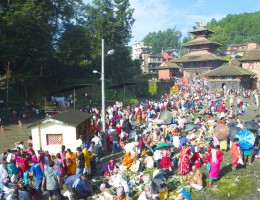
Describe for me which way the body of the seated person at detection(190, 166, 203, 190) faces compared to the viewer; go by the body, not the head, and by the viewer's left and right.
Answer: facing to the left of the viewer

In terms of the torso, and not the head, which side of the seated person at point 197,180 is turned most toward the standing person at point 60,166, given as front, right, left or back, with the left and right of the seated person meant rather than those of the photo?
front

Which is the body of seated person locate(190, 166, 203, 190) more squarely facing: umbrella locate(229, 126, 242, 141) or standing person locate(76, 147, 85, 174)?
the standing person

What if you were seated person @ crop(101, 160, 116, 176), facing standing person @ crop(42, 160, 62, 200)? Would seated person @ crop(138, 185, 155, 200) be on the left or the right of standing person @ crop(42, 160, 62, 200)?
left

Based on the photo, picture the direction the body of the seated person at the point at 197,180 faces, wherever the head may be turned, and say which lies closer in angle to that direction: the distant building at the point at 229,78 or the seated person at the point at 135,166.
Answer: the seated person

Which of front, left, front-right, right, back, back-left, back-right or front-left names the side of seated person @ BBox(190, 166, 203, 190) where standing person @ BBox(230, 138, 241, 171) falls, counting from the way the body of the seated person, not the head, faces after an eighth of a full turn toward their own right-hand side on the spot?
right

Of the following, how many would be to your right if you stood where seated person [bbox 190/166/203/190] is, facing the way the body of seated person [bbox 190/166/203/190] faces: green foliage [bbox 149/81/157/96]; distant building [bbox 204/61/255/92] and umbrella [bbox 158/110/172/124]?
3

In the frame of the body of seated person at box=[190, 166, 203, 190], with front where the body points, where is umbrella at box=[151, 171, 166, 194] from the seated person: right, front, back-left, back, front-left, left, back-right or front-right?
front-left
